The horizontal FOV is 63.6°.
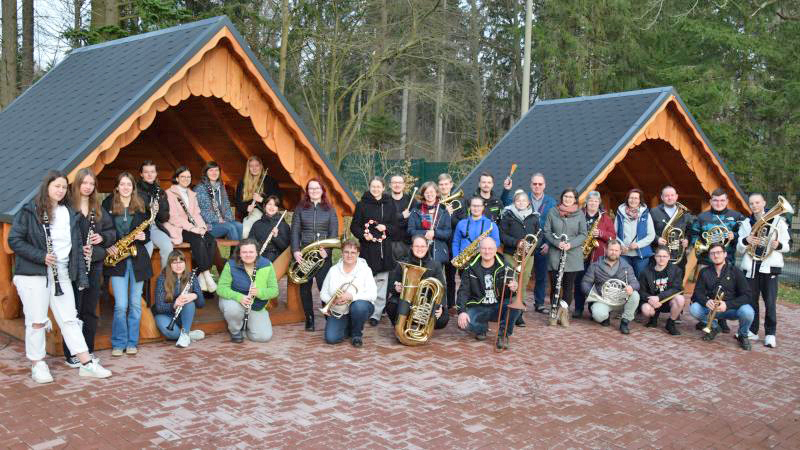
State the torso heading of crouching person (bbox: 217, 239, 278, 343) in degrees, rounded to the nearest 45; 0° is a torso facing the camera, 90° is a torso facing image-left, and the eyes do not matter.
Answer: approximately 0°

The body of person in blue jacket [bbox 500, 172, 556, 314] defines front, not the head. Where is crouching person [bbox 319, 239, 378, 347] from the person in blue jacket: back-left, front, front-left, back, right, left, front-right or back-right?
front-right

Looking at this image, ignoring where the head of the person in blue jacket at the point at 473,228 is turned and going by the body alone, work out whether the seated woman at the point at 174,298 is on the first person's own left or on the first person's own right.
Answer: on the first person's own right

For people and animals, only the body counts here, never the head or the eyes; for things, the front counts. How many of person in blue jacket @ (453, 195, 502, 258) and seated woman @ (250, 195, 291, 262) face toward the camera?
2

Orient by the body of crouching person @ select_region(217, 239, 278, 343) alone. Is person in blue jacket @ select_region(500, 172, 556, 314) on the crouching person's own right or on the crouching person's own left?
on the crouching person's own left

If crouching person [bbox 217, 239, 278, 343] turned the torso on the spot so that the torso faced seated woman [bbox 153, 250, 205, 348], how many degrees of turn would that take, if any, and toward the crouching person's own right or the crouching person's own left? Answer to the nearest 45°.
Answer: approximately 90° to the crouching person's own right

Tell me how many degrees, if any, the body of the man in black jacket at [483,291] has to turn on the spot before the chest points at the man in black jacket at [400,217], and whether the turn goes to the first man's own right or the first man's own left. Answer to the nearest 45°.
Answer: approximately 135° to the first man's own right

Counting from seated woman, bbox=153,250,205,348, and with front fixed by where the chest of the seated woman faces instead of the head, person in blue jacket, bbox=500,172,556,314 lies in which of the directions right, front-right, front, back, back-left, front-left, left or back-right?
left

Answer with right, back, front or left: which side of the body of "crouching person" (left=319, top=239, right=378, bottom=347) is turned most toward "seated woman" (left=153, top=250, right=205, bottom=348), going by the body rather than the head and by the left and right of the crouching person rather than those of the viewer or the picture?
right

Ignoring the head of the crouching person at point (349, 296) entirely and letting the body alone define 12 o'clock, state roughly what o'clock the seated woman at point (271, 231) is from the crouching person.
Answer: The seated woman is roughly at 4 o'clock from the crouching person.
